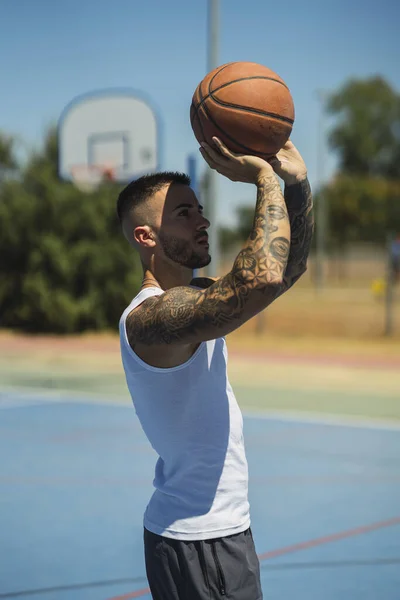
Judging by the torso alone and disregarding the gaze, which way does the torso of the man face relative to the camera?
to the viewer's right

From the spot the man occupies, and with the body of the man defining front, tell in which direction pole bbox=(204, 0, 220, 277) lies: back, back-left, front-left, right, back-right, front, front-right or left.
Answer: left

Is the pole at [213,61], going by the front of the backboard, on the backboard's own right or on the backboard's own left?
on the backboard's own left

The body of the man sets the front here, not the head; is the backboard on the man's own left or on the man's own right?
on the man's own left

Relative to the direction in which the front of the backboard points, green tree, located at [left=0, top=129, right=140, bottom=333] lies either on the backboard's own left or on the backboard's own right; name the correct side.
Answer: on the backboard's own right

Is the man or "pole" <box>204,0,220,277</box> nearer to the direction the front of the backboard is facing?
the man

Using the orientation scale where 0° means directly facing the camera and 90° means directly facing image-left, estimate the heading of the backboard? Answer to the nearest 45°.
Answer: approximately 45°

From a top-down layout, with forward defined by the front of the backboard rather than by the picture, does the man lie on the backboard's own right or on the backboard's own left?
on the backboard's own left

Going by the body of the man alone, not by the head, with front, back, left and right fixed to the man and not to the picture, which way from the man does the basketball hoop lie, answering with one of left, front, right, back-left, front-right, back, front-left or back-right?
left

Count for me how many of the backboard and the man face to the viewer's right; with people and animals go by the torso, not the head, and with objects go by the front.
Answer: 1

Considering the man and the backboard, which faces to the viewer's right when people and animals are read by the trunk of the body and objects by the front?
the man
